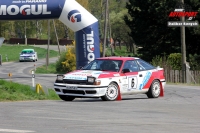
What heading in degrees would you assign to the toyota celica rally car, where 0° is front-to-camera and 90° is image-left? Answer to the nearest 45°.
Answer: approximately 45°

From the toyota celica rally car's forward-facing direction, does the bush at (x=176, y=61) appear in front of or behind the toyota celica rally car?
behind

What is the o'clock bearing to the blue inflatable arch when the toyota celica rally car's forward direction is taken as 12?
The blue inflatable arch is roughly at 4 o'clock from the toyota celica rally car.
